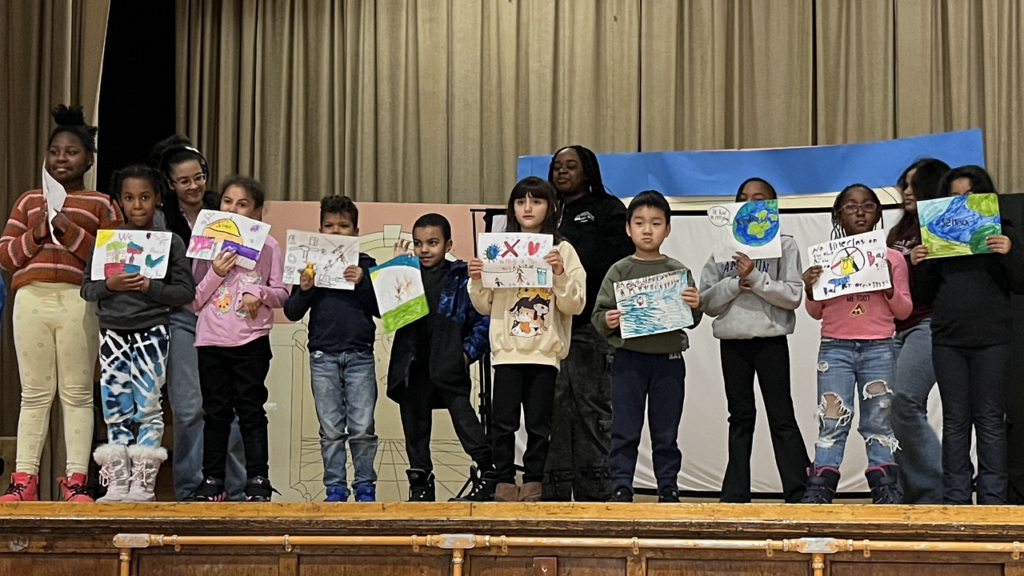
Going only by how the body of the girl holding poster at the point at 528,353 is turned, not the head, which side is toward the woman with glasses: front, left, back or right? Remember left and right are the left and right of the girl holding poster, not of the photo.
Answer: right

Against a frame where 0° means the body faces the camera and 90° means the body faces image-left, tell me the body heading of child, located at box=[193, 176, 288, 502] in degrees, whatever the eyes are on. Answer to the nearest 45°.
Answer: approximately 0°

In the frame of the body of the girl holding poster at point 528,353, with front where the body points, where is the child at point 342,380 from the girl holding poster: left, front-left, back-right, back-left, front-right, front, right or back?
right

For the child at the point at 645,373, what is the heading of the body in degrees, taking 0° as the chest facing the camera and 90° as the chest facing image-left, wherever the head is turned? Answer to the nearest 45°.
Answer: approximately 0°

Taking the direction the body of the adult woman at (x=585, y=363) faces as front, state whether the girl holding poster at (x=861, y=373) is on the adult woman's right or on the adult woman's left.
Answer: on the adult woman's left

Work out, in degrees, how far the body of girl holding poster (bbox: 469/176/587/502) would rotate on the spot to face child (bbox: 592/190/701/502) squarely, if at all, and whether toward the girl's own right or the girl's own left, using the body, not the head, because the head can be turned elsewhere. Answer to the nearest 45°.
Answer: approximately 90° to the girl's own left
